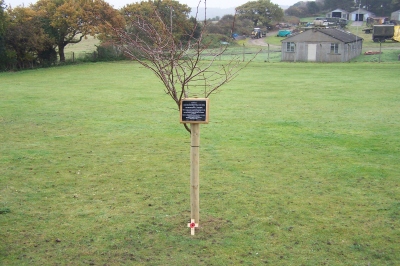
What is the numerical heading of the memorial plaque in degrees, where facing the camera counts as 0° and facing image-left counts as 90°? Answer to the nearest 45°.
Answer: approximately 0°

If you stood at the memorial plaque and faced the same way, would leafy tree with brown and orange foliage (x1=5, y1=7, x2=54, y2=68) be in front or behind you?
behind

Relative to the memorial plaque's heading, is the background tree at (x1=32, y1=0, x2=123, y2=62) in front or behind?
behind

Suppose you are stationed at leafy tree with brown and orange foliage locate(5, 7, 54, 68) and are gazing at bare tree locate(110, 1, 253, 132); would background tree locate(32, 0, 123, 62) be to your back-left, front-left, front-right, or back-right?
back-left
